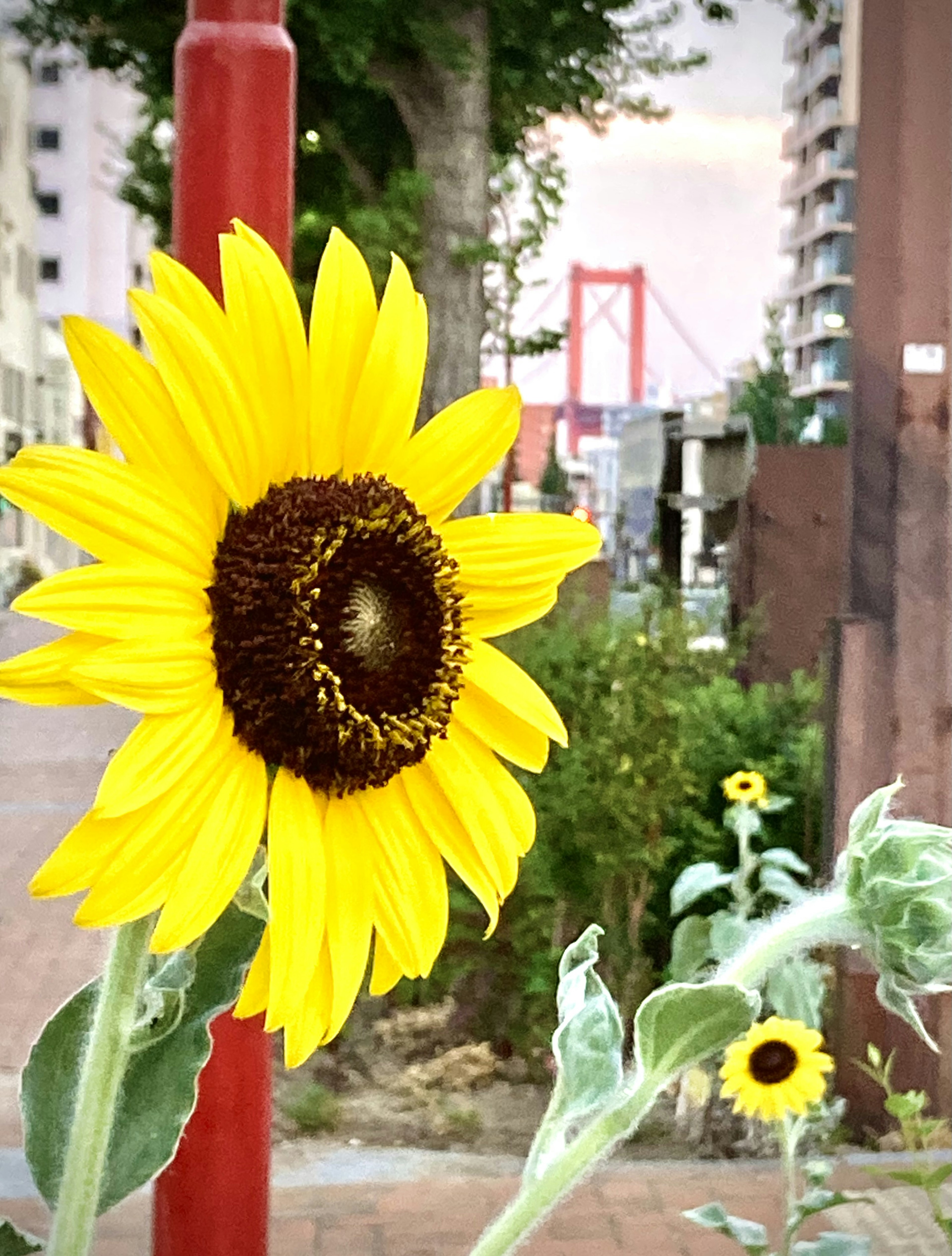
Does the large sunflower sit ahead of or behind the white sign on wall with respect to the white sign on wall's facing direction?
ahead

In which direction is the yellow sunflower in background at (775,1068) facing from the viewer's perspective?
toward the camera

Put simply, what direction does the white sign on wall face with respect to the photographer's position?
facing the viewer

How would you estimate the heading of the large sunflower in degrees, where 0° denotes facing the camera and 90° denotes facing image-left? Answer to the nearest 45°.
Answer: approximately 315°

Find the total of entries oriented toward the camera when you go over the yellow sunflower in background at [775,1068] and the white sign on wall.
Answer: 2

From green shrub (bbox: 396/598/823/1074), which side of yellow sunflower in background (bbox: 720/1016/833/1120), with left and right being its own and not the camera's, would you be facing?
back

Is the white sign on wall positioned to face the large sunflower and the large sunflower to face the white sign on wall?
no

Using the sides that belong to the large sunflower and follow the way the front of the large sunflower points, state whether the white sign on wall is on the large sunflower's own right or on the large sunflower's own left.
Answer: on the large sunflower's own left

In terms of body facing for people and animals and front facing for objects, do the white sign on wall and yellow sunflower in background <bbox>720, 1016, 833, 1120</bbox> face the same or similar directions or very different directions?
same or similar directions

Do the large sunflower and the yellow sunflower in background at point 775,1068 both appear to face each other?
no

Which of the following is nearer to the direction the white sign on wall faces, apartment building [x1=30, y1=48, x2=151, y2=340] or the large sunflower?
the large sunflower

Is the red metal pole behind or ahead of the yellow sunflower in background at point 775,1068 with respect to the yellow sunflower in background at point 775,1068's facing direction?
ahead
